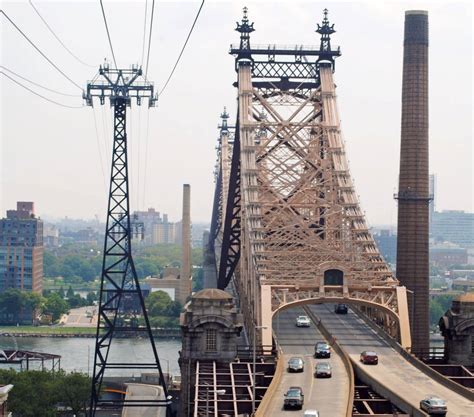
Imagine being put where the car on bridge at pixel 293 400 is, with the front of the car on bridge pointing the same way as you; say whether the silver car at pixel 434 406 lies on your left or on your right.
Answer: on your left

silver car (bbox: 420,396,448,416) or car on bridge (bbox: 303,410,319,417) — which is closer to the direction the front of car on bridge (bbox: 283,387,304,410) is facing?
the car on bridge

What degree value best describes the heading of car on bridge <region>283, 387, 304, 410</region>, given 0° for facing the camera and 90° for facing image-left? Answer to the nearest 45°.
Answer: approximately 0°

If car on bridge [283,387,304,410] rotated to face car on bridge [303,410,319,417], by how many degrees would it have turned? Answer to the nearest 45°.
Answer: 0° — it already faces it

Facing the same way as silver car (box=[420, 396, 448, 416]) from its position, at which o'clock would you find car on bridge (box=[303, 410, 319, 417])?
The car on bridge is roughly at 10 o'clock from the silver car.

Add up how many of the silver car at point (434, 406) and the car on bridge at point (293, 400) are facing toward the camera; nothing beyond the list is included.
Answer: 1

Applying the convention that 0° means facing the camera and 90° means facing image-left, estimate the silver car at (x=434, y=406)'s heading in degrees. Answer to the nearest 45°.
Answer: approximately 135°
